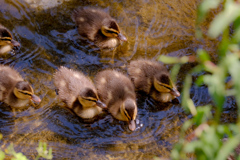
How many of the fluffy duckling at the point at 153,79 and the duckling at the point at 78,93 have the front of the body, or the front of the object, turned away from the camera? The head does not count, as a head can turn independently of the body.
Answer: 0

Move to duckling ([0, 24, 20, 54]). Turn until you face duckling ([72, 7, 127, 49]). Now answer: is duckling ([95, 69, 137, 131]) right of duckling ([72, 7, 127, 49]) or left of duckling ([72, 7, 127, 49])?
right

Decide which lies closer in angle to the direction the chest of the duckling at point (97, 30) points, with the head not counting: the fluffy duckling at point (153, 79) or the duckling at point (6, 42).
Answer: the fluffy duckling

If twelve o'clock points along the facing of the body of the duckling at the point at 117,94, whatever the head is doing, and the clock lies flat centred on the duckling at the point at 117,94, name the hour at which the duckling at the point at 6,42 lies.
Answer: the duckling at the point at 6,42 is roughly at 5 o'clock from the duckling at the point at 117,94.

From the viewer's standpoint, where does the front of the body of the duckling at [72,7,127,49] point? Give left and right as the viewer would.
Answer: facing the viewer and to the right of the viewer

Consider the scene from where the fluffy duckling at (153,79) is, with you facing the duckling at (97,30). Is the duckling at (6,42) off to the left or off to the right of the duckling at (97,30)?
left

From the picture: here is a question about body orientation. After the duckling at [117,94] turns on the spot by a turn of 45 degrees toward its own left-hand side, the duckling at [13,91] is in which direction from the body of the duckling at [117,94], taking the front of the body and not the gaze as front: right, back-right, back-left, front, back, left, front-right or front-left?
back

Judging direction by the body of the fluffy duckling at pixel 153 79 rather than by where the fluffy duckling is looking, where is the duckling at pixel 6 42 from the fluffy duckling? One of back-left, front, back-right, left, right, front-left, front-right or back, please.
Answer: back-right

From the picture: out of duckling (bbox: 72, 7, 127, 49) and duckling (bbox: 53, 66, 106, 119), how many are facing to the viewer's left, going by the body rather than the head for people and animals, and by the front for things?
0

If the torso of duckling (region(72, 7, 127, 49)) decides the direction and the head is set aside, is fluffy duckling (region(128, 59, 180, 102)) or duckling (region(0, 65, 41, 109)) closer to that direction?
the fluffy duckling

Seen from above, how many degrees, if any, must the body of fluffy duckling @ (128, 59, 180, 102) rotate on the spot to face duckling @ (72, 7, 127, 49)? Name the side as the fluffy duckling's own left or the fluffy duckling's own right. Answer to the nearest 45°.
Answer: approximately 180°

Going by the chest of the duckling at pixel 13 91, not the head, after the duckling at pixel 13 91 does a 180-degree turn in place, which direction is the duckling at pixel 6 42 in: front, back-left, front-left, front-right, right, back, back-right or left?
front-right
